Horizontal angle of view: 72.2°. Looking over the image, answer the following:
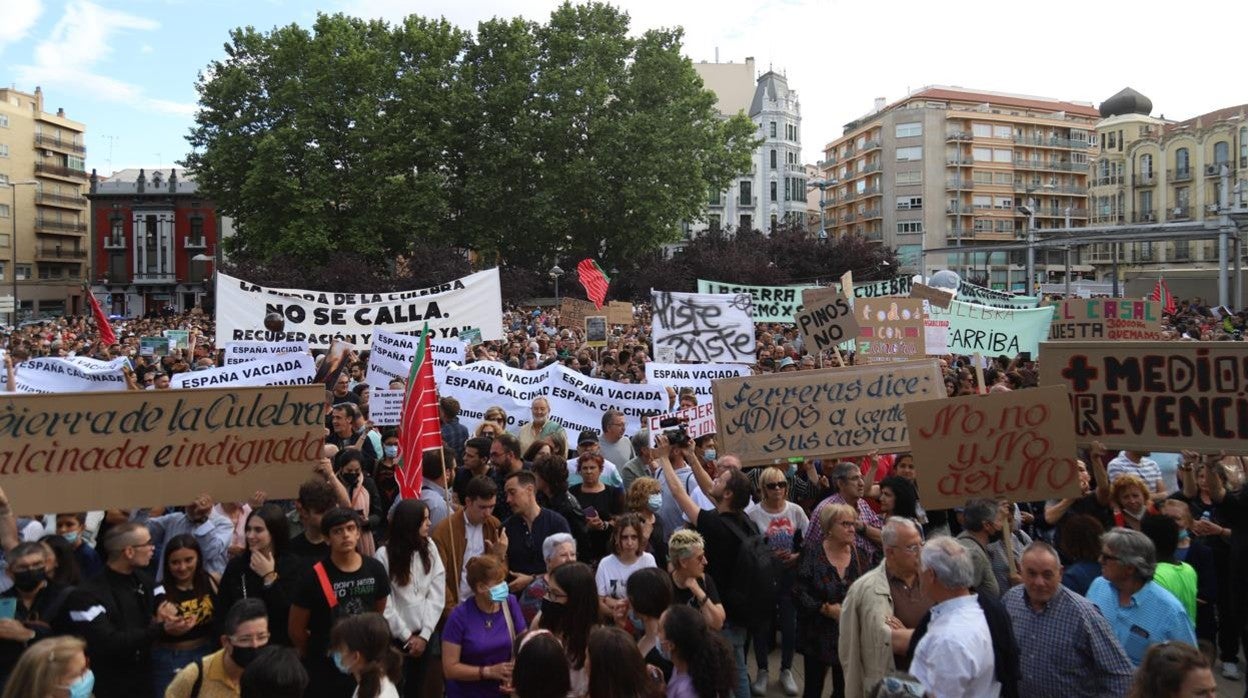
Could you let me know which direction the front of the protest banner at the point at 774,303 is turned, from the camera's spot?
facing the viewer

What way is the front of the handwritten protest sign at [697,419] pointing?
toward the camera

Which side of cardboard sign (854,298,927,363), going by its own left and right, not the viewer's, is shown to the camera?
front

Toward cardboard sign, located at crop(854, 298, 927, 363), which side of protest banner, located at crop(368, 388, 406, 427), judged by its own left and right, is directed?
left

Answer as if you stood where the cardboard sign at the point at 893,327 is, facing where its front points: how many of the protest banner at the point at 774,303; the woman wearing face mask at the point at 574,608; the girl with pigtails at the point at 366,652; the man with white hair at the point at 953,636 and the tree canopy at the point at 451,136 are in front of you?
3

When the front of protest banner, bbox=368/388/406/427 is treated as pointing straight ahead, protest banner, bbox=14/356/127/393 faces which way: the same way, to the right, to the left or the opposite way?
the same way

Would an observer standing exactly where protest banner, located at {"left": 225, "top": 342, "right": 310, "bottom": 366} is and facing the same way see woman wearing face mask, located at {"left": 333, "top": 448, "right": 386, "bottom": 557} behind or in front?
in front

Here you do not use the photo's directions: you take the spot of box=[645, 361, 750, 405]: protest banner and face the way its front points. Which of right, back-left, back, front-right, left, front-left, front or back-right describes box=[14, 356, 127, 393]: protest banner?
right

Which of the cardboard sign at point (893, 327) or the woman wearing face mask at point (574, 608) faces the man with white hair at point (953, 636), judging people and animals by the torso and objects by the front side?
the cardboard sign

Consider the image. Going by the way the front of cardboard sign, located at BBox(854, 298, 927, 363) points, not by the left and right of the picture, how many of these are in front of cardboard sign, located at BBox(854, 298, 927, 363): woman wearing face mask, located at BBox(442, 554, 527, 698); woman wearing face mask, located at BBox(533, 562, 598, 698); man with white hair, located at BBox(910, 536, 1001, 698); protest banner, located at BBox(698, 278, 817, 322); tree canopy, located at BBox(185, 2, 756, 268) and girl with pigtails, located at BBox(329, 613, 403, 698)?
4

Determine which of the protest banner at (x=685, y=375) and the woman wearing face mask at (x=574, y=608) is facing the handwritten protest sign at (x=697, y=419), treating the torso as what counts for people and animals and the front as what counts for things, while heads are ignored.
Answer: the protest banner

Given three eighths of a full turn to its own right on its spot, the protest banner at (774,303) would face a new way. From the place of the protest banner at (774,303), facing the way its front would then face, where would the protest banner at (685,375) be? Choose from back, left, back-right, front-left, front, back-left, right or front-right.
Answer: back-left

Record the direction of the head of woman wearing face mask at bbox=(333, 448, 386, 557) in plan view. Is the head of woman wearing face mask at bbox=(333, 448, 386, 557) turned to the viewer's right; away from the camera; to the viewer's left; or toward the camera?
toward the camera
